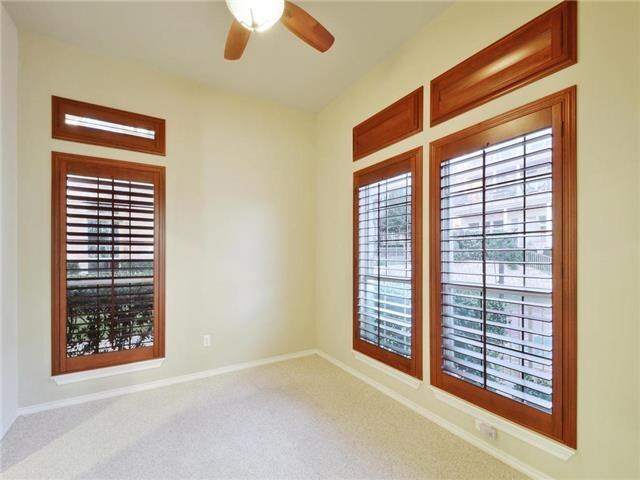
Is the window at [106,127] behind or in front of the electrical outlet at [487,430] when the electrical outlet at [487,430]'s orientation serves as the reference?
in front

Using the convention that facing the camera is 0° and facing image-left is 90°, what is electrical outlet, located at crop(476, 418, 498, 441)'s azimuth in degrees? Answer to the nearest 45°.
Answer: approximately 45°

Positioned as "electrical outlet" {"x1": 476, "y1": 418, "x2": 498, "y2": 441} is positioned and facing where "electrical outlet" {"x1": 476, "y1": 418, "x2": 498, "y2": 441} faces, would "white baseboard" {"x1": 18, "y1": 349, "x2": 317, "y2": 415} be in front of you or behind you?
in front

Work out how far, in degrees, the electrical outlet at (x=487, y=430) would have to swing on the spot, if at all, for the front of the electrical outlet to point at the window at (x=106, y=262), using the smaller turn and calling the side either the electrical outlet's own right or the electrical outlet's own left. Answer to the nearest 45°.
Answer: approximately 45° to the electrical outlet's own right
